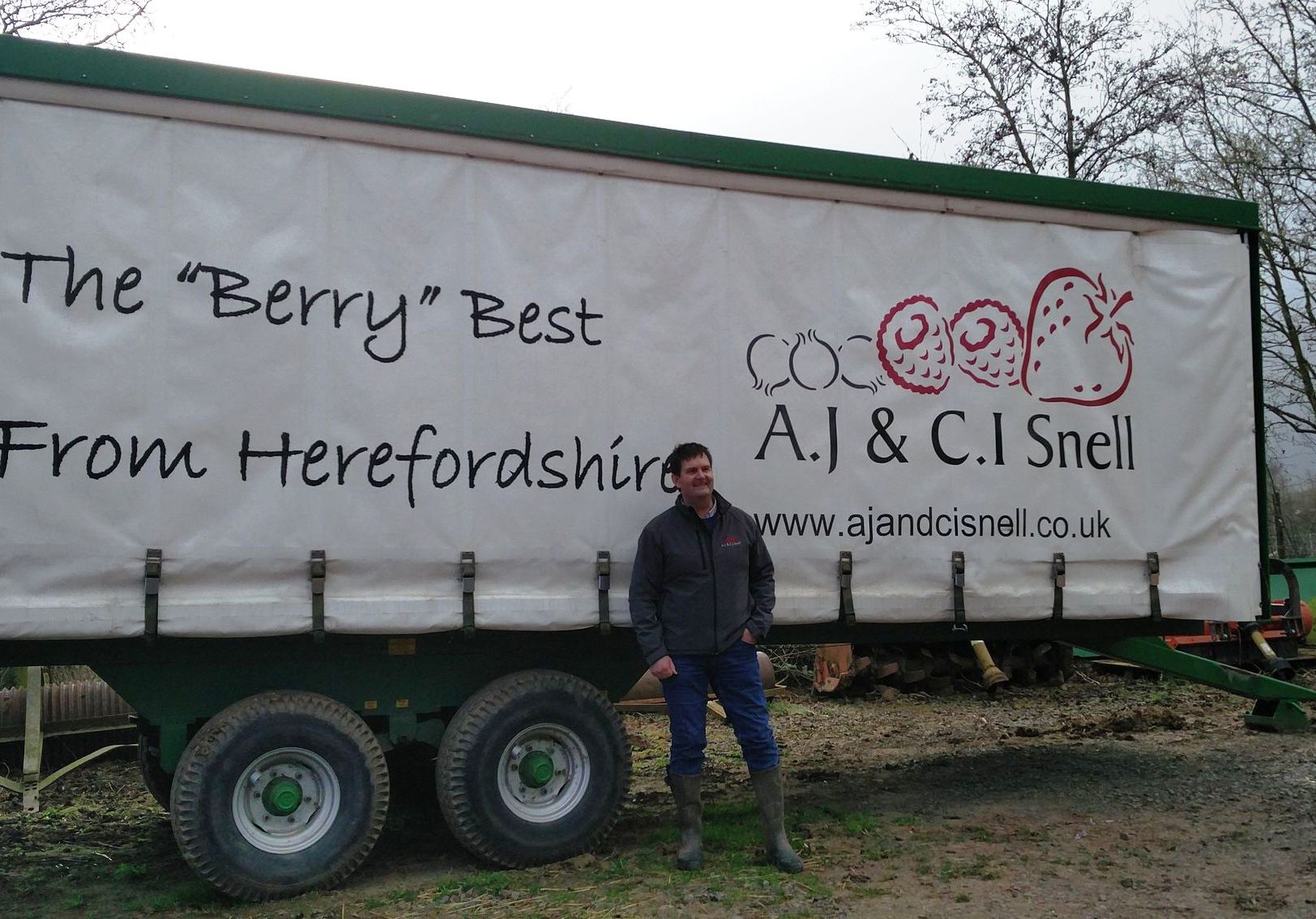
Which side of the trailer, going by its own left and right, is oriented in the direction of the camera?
right

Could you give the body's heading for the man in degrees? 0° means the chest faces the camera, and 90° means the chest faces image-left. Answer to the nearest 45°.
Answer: approximately 0°

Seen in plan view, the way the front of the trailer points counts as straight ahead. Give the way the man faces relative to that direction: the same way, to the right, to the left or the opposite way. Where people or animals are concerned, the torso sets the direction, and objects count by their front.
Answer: to the right
